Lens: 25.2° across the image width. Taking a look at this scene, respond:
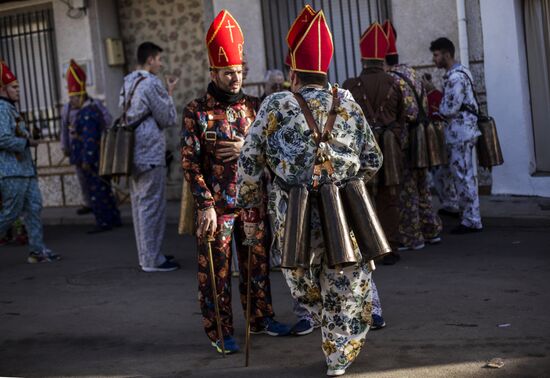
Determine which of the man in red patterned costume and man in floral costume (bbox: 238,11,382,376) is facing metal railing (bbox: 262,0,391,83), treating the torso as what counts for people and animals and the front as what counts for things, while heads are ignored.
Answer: the man in floral costume

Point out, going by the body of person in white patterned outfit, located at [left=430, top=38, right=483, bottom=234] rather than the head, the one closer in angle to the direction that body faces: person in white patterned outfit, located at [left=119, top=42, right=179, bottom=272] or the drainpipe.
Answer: the person in white patterned outfit

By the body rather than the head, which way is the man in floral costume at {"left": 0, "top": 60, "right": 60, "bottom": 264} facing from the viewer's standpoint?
to the viewer's right

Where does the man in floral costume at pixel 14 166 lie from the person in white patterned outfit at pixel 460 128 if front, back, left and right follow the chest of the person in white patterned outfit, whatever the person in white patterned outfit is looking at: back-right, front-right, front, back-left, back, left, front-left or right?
front

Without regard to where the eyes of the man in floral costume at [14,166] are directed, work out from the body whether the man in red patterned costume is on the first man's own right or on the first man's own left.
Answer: on the first man's own right

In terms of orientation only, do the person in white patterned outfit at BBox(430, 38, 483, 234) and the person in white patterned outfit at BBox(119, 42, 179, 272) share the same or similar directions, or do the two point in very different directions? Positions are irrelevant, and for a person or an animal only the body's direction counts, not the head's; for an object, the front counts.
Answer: very different directions

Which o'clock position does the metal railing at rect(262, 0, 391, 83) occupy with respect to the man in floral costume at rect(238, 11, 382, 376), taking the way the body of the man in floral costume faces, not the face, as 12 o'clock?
The metal railing is roughly at 12 o'clock from the man in floral costume.

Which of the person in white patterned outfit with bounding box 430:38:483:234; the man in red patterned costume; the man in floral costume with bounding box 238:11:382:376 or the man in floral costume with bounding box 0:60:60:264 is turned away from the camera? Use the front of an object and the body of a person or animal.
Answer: the man in floral costume with bounding box 238:11:382:376

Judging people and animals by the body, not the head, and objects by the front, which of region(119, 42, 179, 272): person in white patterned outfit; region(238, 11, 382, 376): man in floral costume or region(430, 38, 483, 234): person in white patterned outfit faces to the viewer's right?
region(119, 42, 179, 272): person in white patterned outfit

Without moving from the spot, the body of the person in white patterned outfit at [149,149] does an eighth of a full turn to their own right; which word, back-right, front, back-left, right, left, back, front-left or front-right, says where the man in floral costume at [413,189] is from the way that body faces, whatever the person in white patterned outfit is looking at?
front-left

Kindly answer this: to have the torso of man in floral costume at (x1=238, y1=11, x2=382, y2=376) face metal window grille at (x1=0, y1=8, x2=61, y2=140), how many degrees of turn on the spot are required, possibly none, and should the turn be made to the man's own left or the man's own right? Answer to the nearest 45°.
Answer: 0° — they already face it

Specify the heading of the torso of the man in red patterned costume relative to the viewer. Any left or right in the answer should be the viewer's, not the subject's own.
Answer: facing the viewer and to the right of the viewer

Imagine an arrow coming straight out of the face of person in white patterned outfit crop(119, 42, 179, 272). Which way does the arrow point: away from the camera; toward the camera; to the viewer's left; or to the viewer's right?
to the viewer's right

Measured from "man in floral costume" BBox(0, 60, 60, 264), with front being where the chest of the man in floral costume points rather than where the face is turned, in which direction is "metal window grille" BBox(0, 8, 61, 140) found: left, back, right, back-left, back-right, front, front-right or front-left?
left

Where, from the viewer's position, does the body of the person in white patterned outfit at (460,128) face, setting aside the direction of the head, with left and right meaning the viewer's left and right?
facing to the left of the viewer

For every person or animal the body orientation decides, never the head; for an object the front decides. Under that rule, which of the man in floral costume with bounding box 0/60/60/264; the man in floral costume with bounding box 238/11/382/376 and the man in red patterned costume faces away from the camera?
the man in floral costume with bounding box 238/11/382/376

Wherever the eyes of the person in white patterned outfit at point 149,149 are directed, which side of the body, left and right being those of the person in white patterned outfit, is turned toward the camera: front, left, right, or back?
right
